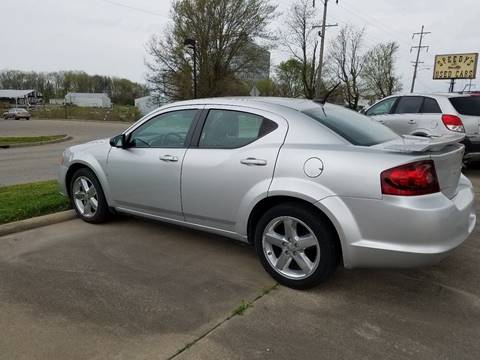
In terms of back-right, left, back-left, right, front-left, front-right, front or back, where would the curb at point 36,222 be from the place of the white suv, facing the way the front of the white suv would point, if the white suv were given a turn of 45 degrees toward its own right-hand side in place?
back-left

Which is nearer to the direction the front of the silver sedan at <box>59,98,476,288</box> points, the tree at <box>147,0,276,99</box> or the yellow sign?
the tree

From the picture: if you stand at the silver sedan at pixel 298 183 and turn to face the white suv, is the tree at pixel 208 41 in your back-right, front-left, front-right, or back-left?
front-left

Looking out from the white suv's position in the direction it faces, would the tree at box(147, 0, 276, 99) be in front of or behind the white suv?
in front

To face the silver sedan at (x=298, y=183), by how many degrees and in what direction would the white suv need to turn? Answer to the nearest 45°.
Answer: approximately 135° to its left

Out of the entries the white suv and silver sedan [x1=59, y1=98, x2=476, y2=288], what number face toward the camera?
0

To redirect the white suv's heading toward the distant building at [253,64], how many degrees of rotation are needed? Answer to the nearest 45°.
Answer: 0° — it already faces it

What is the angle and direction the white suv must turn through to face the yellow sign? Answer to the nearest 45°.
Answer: approximately 45° to its right

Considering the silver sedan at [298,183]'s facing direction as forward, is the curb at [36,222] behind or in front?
in front

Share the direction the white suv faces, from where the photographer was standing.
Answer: facing away from the viewer and to the left of the viewer

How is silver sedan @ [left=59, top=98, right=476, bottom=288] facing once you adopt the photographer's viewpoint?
facing away from the viewer and to the left of the viewer

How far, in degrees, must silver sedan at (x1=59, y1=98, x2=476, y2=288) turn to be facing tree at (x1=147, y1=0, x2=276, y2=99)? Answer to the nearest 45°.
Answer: approximately 45° to its right

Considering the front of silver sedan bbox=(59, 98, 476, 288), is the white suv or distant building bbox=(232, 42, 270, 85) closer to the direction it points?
the distant building
